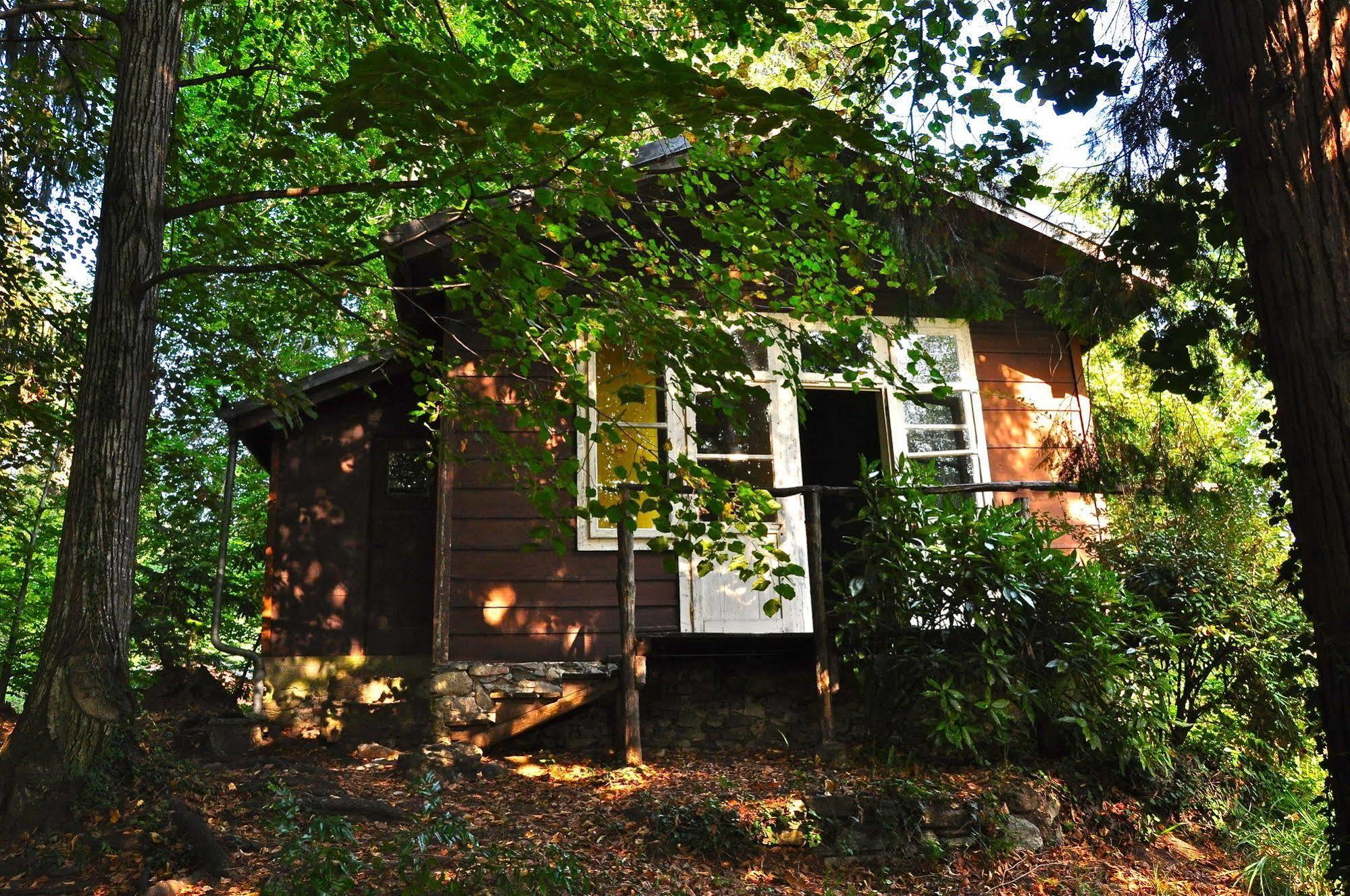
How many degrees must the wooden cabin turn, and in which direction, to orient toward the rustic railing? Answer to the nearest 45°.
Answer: approximately 45° to its left

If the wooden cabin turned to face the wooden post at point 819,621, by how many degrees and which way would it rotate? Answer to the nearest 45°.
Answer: approximately 45° to its left

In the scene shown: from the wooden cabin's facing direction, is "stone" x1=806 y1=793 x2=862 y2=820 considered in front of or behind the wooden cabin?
in front

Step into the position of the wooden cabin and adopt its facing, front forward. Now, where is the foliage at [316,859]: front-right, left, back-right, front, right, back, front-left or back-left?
front

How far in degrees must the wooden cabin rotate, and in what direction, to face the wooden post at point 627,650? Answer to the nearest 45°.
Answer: approximately 45° to its left

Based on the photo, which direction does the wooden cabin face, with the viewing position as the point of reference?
facing the viewer

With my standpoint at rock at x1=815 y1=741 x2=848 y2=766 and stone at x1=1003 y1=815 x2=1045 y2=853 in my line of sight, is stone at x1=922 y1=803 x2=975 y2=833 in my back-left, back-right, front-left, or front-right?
front-right

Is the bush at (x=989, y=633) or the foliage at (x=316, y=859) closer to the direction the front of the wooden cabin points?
the foliage
